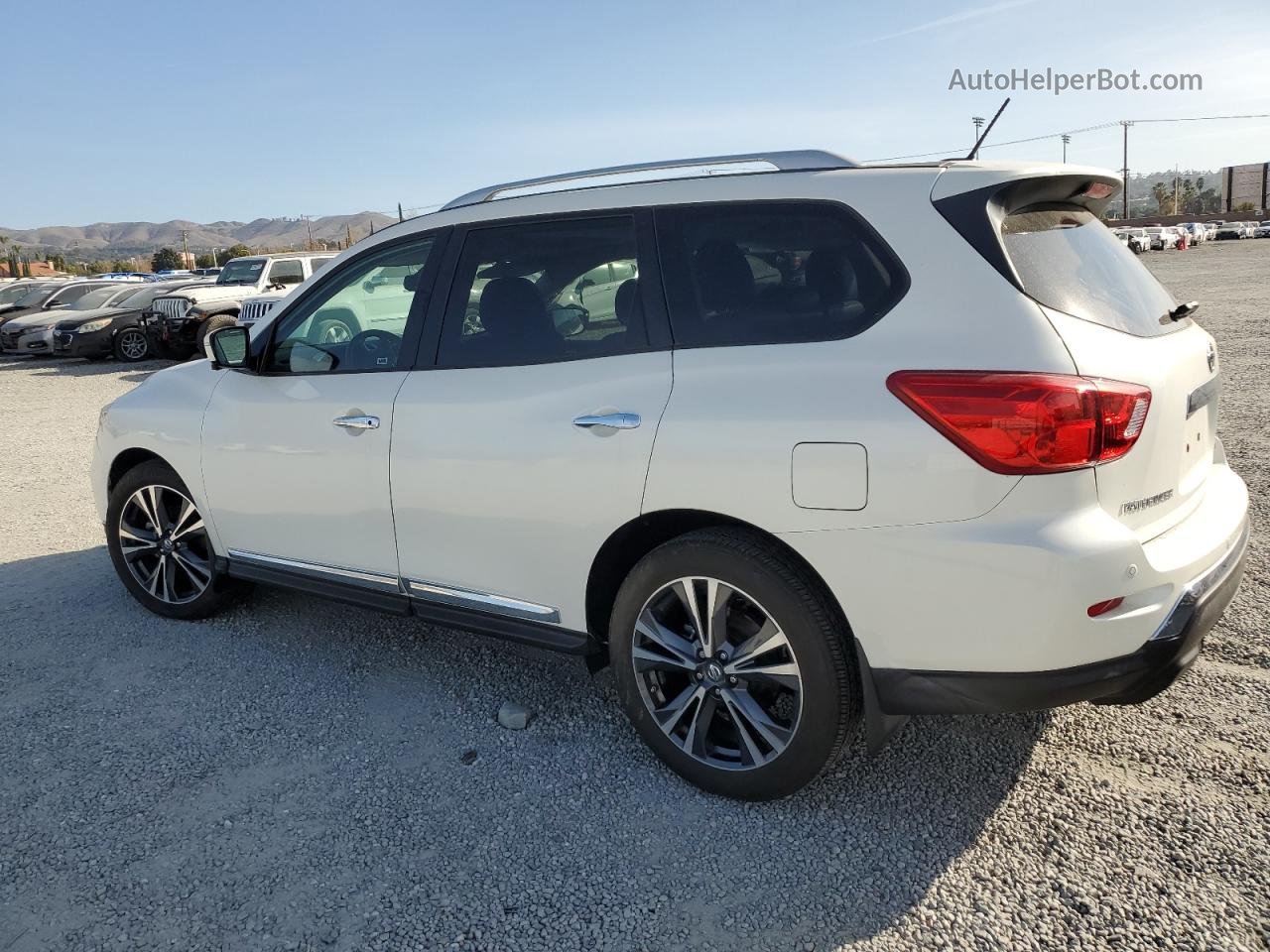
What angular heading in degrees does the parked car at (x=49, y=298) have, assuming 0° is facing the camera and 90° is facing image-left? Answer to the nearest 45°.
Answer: approximately 45°

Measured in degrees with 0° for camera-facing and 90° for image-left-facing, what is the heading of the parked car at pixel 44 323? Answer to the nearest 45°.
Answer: approximately 45°

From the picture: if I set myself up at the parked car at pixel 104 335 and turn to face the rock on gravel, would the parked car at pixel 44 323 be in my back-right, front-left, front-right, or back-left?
back-right

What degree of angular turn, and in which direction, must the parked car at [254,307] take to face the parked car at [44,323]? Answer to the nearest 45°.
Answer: approximately 90° to its right

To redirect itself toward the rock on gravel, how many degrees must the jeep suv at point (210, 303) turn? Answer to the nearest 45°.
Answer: approximately 45° to its left

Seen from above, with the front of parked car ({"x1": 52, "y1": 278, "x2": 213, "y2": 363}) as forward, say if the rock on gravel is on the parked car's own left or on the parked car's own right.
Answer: on the parked car's own left

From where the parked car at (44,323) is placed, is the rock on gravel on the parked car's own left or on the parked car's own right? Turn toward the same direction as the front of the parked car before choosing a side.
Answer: on the parked car's own left

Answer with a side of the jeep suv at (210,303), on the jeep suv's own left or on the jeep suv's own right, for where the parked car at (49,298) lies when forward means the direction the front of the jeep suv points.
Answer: on the jeep suv's own right

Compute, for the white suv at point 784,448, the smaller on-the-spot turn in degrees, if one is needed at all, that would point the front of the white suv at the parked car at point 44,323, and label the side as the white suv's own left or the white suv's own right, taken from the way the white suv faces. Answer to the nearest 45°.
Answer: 0° — it already faces it

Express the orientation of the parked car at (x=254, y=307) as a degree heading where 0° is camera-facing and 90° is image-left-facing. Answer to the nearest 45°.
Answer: approximately 45°
